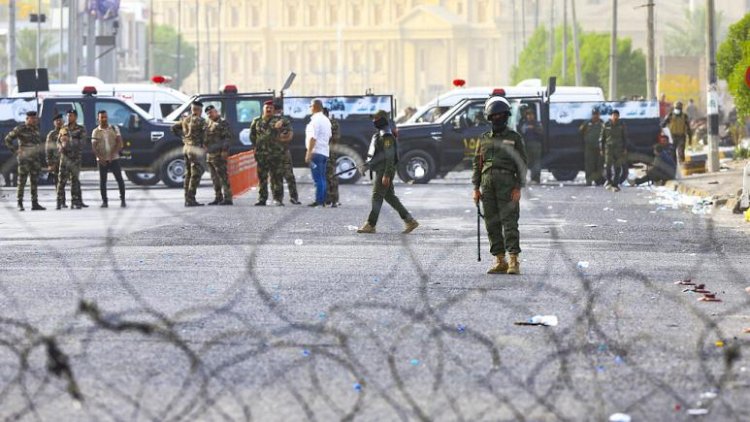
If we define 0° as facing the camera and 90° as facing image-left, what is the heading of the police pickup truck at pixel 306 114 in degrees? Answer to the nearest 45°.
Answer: approximately 90°

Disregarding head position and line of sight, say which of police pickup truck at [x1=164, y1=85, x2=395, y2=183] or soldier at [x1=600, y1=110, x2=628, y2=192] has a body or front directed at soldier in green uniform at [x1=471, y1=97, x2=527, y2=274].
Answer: the soldier

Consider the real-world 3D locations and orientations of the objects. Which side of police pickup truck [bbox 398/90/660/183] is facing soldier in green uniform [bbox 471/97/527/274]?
left

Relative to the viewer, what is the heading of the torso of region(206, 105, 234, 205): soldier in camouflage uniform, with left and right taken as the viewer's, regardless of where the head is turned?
facing the viewer and to the left of the viewer

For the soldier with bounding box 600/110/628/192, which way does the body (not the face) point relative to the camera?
toward the camera

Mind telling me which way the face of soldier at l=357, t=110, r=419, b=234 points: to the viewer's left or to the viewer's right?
to the viewer's left

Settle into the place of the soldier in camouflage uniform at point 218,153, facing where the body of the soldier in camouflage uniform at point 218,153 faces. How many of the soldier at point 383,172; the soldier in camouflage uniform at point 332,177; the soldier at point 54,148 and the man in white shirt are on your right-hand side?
1

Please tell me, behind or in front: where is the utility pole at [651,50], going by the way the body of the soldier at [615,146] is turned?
behind

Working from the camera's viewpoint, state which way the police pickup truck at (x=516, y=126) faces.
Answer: facing to the left of the viewer
